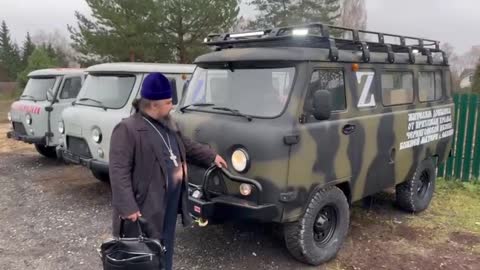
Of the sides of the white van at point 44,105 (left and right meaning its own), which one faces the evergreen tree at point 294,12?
back

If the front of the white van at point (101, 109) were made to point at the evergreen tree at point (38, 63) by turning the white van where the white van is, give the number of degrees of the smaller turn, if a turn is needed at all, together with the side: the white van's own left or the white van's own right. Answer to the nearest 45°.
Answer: approximately 135° to the white van's own right

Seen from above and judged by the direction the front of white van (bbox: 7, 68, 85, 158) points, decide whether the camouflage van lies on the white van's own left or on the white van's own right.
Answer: on the white van's own left

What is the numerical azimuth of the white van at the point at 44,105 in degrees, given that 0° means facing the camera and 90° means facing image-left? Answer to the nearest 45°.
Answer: approximately 45°

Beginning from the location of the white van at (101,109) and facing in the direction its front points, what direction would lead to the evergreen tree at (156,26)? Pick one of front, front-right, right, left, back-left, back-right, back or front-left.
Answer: back-right

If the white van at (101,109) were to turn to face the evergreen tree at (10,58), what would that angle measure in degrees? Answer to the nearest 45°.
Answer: approximately 135° to its right

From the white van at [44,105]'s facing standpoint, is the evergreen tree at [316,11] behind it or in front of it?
behind

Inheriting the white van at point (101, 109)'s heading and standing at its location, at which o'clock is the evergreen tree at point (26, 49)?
The evergreen tree is roughly at 4 o'clock from the white van.

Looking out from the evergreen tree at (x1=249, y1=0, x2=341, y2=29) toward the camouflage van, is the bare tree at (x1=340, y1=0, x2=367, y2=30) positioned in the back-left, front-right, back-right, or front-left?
back-left

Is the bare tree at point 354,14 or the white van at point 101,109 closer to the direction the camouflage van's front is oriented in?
the white van

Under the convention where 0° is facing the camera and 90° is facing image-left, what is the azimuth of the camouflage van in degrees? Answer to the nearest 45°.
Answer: approximately 45°

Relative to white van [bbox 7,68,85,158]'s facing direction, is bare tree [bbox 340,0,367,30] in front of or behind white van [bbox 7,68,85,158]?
behind

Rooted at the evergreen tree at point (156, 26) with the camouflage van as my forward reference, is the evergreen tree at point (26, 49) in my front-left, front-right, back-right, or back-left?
back-right
